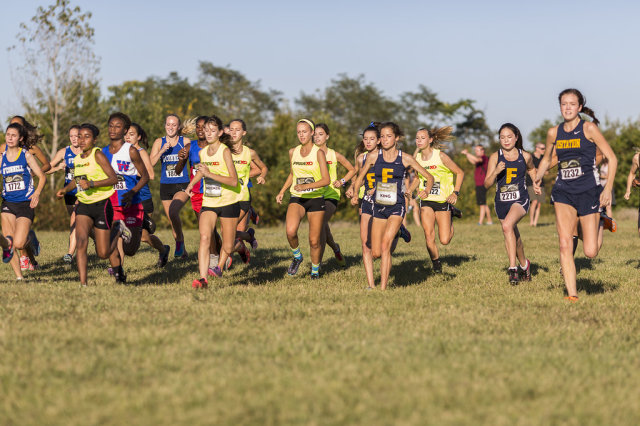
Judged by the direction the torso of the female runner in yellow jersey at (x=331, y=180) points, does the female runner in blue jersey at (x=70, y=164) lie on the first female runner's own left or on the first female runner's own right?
on the first female runner's own right

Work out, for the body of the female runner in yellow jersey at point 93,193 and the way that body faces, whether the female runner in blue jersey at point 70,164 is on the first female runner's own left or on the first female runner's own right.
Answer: on the first female runner's own right

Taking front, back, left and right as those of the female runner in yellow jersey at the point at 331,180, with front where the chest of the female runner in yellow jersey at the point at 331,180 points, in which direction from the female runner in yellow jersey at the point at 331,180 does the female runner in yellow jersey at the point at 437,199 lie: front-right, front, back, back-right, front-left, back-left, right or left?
back-left

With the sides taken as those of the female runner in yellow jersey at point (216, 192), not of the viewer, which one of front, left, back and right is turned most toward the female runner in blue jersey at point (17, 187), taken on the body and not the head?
right

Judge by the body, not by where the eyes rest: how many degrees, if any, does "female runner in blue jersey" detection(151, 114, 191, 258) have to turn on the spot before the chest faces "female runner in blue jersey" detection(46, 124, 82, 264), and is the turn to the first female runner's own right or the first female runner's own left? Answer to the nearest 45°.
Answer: approximately 90° to the first female runner's own right

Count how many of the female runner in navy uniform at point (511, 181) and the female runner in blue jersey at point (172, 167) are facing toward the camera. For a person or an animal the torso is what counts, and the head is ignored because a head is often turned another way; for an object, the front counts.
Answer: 2

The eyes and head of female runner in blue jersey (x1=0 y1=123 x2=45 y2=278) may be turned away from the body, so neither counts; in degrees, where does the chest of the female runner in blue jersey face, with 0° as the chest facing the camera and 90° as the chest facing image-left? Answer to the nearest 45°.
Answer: approximately 45°

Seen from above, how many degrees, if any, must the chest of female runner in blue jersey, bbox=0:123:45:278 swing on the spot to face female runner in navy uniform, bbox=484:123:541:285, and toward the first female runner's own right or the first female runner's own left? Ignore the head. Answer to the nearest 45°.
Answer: approximately 135° to the first female runner's own left
